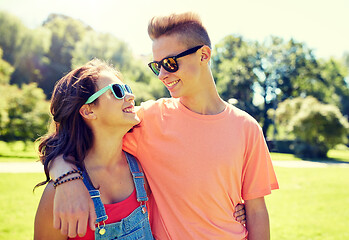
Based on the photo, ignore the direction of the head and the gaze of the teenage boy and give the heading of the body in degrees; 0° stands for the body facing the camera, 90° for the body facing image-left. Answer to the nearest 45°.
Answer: approximately 0°

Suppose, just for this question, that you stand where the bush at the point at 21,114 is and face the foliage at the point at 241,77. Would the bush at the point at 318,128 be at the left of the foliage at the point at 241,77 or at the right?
right

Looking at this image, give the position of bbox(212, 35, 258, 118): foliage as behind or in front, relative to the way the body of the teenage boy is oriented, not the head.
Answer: behind

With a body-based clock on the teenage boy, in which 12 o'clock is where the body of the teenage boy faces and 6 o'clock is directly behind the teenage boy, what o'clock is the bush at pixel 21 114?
The bush is roughly at 5 o'clock from the teenage boy.

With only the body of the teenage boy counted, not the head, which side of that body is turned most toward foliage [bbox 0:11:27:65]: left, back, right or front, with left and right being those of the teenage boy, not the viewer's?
back

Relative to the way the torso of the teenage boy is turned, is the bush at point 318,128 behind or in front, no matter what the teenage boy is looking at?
behind

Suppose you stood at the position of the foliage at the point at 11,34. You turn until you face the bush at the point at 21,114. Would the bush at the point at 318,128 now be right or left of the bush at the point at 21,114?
left
